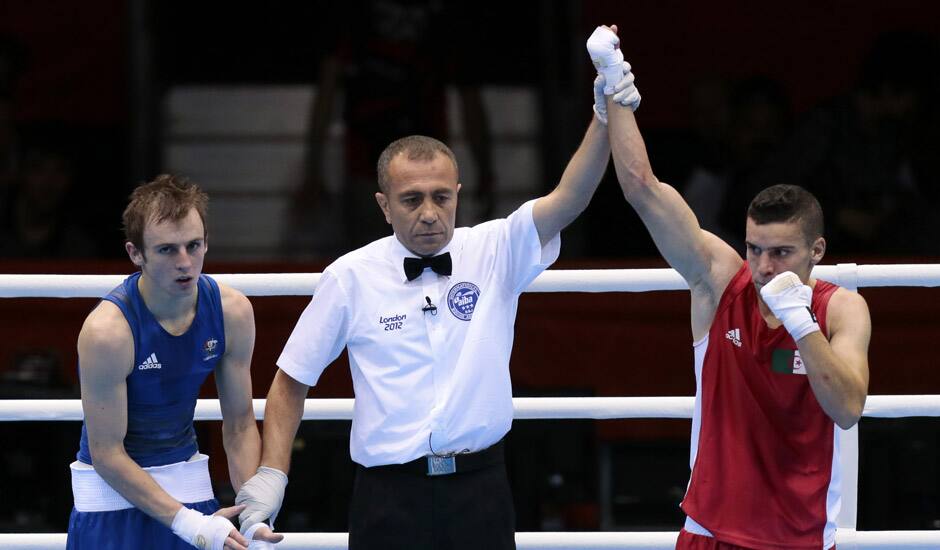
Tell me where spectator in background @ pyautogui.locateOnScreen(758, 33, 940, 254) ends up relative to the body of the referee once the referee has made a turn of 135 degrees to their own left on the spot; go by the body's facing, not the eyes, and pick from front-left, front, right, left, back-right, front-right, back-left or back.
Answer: front

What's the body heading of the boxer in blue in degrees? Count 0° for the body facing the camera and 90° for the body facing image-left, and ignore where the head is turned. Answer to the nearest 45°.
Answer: approximately 315°

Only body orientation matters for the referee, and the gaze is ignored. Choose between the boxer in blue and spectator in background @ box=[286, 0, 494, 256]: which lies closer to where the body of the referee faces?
the boxer in blue

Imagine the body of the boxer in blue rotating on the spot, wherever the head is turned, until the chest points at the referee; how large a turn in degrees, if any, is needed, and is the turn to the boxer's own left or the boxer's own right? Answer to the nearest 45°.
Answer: approximately 45° to the boxer's own left

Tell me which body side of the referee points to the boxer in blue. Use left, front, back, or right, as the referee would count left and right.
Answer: right

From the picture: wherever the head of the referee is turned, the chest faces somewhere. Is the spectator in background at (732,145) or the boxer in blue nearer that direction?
the boxer in blue

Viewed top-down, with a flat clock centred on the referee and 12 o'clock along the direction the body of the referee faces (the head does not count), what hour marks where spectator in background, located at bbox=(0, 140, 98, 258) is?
The spectator in background is roughly at 5 o'clock from the referee.

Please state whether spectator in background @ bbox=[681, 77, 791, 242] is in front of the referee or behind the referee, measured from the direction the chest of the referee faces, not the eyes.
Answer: behind

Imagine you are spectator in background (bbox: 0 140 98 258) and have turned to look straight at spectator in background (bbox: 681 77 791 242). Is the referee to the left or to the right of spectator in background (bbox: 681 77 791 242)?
right

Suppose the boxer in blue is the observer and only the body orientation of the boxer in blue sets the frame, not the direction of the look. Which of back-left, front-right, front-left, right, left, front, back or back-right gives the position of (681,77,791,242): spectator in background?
left

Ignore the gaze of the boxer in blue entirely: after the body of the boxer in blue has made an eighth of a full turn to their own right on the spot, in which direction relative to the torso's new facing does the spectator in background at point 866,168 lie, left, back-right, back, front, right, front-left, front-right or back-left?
back-left
